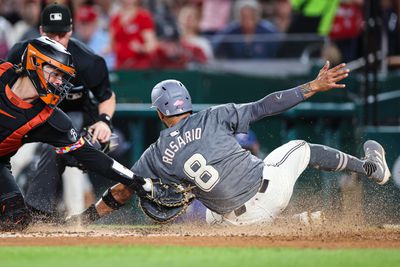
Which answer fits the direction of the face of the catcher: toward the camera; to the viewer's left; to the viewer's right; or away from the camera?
to the viewer's right

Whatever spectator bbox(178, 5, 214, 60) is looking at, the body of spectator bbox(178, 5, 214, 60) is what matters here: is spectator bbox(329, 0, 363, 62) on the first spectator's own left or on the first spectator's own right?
on the first spectator's own left

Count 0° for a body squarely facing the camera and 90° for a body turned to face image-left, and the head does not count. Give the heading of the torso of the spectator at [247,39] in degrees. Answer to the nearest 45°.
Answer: approximately 0°

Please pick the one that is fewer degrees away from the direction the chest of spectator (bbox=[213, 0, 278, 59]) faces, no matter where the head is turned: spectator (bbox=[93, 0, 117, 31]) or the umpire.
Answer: the umpire

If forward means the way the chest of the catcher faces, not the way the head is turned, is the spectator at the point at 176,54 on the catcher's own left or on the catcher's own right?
on the catcher's own left

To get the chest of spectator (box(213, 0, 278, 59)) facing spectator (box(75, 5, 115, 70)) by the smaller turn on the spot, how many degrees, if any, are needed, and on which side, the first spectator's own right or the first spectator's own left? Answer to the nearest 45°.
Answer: approximately 90° to the first spectator's own right

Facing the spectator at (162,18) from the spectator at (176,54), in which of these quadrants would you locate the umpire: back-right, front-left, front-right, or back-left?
back-left

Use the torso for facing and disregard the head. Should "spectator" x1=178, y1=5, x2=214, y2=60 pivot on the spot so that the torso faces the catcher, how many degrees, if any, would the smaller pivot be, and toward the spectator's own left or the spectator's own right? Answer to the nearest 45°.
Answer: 0° — they already face them
